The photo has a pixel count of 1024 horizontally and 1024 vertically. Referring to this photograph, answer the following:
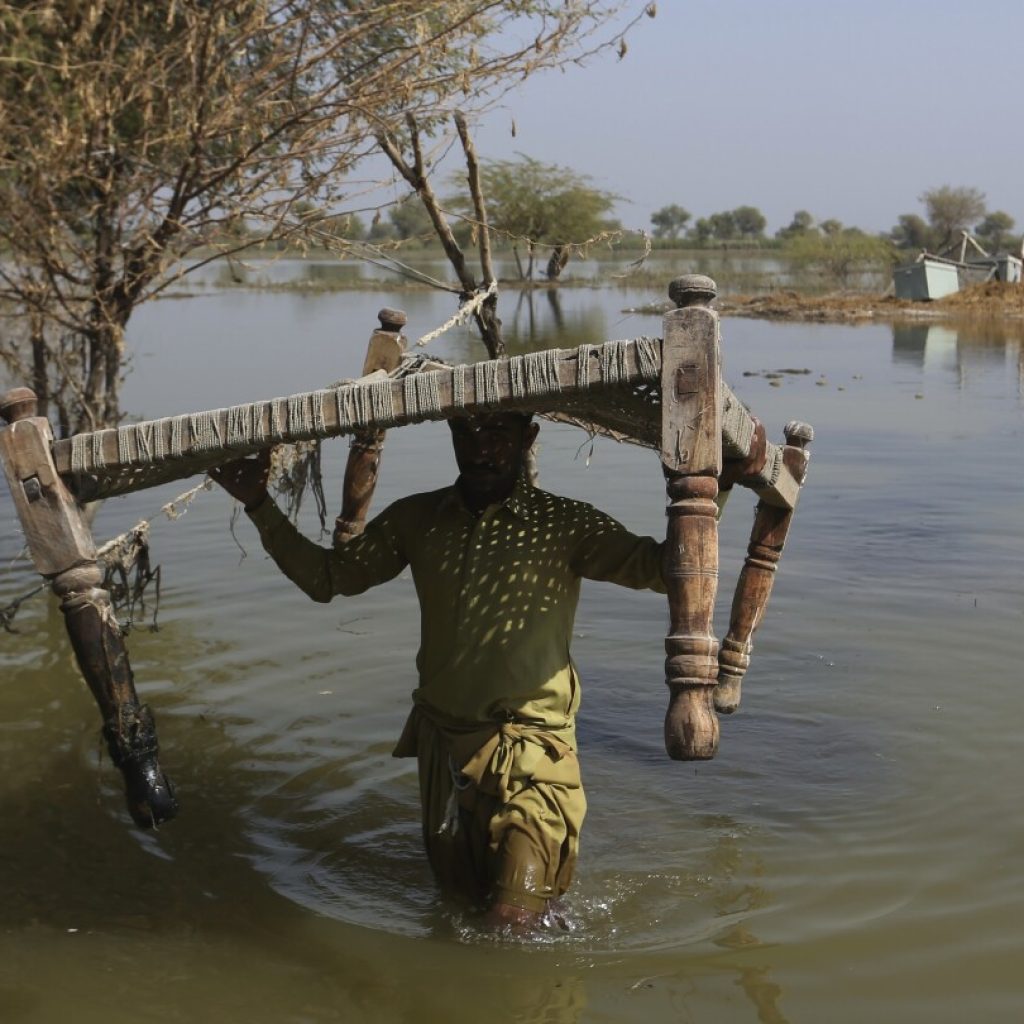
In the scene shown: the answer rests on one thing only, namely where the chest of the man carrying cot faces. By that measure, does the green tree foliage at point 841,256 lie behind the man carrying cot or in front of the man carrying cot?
behind

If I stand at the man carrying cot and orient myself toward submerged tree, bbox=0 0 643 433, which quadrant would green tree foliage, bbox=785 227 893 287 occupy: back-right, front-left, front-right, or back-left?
front-right

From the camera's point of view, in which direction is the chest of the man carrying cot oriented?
toward the camera

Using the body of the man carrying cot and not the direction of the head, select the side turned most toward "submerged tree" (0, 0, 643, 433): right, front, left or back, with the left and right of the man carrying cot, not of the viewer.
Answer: back

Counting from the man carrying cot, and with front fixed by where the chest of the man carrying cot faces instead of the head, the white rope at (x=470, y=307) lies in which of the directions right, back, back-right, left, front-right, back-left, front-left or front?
back
